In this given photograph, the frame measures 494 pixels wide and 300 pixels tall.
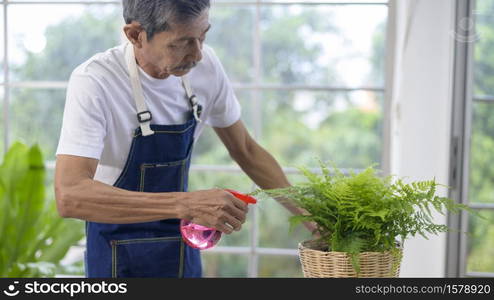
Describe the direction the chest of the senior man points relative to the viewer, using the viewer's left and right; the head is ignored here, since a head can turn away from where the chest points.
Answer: facing the viewer and to the right of the viewer
